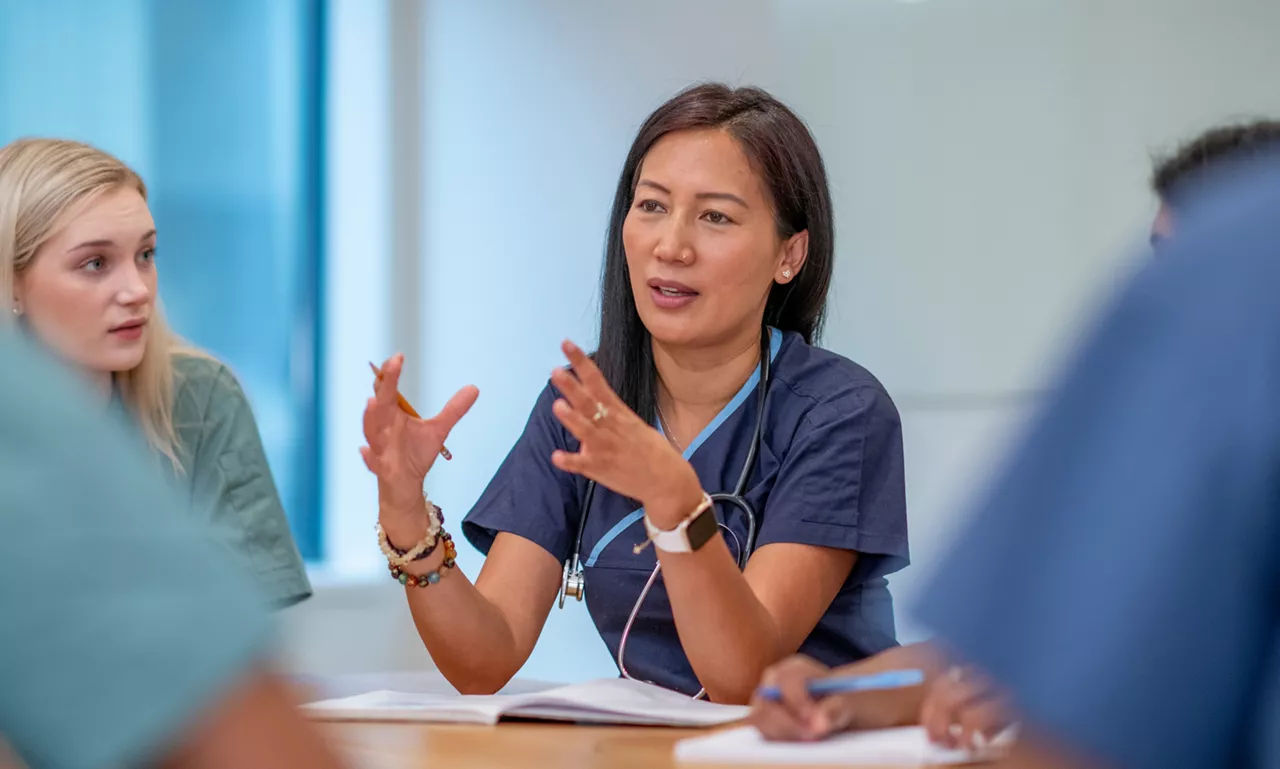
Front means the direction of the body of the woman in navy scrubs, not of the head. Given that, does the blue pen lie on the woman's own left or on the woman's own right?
on the woman's own left

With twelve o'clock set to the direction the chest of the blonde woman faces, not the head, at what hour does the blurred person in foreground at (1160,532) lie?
The blurred person in foreground is roughly at 1 o'clock from the blonde woman.

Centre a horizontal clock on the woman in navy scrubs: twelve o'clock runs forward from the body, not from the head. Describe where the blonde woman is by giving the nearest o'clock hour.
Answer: The blonde woman is roughly at 2 o'clock from the woman in navy scrubs.

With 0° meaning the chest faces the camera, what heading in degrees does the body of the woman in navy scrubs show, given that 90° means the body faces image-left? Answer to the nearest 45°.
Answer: approximately 45°

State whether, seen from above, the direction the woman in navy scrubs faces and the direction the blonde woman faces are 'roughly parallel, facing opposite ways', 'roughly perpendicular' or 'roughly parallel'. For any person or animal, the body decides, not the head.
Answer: roughly perpendicular

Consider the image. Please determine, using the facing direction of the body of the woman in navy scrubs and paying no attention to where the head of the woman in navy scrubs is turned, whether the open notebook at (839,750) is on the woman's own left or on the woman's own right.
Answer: on the woman's own left

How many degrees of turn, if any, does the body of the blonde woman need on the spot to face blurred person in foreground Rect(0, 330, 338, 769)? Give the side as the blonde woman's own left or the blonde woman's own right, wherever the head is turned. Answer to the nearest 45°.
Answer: approximately 45° to the blonde woman's own right
